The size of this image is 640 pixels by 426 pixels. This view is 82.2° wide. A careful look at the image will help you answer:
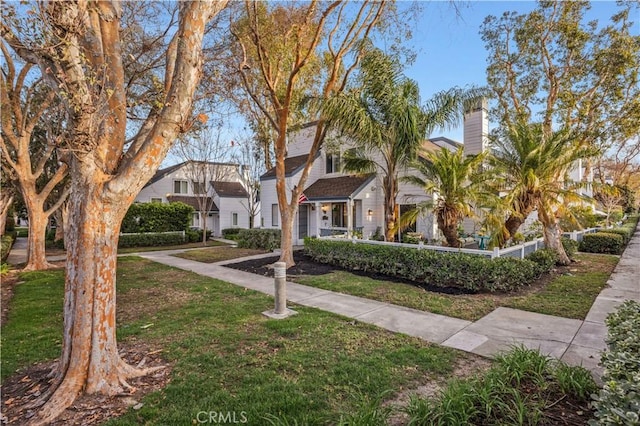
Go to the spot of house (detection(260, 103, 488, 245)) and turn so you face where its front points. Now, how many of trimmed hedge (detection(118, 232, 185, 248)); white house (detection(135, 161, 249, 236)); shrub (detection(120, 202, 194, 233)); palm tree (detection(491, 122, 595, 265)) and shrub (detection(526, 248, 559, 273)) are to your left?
2

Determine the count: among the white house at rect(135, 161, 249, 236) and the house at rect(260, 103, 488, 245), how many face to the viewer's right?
0

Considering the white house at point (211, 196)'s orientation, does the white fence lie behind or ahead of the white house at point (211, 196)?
ahead

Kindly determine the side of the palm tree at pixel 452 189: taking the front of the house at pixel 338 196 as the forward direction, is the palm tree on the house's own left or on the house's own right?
on the house's own left

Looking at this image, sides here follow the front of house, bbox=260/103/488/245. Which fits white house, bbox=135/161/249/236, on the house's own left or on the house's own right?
on the house's own right

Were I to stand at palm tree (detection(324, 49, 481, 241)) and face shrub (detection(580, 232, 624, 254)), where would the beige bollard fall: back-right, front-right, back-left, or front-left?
back-right

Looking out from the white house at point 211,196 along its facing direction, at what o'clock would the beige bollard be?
The beige bollard is roughly at 12 o'clock from the white house.

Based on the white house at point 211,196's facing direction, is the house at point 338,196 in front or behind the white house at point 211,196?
in front

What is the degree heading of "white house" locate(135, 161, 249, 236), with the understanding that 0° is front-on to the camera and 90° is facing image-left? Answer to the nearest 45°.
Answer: approximately 0°
